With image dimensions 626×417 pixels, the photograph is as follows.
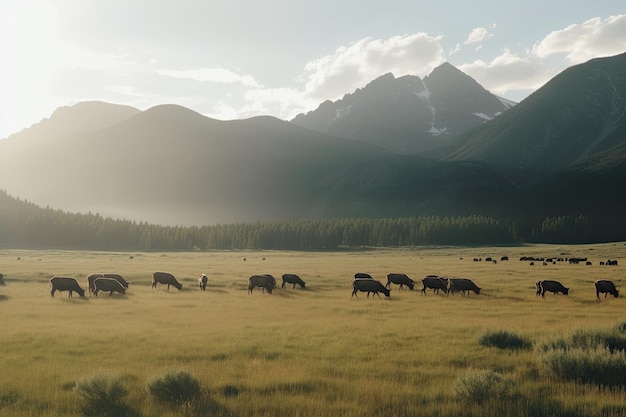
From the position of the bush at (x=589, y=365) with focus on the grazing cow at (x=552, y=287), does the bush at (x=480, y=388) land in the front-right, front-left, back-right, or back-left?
back-left

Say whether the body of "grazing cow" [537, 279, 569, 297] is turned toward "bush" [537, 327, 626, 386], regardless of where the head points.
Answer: no

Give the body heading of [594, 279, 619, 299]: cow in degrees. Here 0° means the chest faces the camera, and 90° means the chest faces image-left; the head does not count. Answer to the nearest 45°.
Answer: approximately 270°

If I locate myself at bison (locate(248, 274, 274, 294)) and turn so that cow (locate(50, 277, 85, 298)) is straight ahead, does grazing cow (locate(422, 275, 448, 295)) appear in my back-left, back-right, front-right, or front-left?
back-left

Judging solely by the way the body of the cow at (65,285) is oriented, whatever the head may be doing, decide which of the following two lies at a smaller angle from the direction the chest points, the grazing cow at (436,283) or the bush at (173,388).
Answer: the grazing cow
